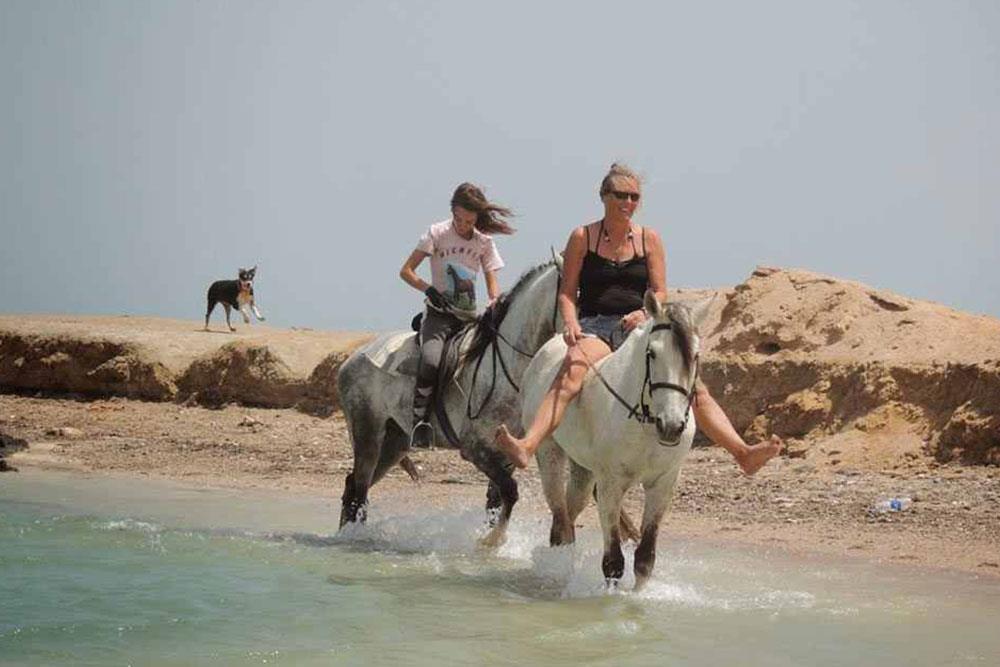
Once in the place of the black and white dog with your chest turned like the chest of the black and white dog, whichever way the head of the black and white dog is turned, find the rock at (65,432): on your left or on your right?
on your right

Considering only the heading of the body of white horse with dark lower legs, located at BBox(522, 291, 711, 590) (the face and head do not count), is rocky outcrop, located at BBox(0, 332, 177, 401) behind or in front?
behind

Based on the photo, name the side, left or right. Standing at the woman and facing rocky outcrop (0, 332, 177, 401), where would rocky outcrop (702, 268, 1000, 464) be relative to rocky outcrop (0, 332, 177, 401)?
right

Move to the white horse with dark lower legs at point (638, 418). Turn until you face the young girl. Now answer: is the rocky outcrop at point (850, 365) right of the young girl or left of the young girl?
right

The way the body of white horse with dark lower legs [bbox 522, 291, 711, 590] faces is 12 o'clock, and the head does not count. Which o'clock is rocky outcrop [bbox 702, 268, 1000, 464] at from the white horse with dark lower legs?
The rocky outcrop is roughly at 8 o'clock from the white horse with dark lower legs.

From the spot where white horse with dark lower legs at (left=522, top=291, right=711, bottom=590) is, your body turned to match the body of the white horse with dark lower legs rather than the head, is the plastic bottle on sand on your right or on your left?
on your left

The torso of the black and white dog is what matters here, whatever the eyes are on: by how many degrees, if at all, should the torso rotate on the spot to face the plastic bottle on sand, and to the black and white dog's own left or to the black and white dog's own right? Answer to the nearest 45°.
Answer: approximately 45° to the black and white dog's own right

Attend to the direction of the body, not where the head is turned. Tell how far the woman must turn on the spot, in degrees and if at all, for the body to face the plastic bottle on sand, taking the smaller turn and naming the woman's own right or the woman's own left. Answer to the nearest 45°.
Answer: approximately 135° to the woman's own left

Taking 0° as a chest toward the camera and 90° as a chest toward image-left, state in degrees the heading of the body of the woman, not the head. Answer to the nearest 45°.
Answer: approximately 0°

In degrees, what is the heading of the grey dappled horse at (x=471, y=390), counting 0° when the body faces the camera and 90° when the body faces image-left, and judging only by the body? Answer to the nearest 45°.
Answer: approximately 315°
